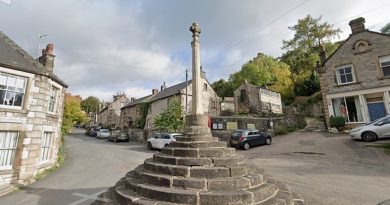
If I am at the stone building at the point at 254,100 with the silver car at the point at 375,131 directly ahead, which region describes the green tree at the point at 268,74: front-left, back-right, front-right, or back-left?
back-left

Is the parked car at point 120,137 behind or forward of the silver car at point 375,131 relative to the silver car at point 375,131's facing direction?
forward

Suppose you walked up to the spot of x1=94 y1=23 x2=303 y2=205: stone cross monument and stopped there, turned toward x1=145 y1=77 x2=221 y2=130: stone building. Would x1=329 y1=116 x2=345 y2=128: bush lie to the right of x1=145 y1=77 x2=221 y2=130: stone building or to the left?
right

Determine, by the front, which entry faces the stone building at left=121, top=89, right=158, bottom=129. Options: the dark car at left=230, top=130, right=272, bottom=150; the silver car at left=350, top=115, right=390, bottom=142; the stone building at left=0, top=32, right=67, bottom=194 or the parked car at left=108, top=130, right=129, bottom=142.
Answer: the silver car

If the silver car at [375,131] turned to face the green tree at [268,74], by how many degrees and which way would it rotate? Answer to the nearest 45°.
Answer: approximately 45° to its right

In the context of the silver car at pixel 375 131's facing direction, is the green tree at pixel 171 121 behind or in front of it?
in front

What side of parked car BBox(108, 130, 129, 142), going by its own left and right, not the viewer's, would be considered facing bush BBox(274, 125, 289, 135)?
left

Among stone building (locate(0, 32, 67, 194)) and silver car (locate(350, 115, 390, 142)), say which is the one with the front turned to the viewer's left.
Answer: the silver car

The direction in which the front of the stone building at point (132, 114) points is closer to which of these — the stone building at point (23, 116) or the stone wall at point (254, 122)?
the stone building

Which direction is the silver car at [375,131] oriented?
to the viewer's left

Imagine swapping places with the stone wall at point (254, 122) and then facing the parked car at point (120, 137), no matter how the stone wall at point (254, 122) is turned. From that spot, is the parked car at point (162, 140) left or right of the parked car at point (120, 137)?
left
